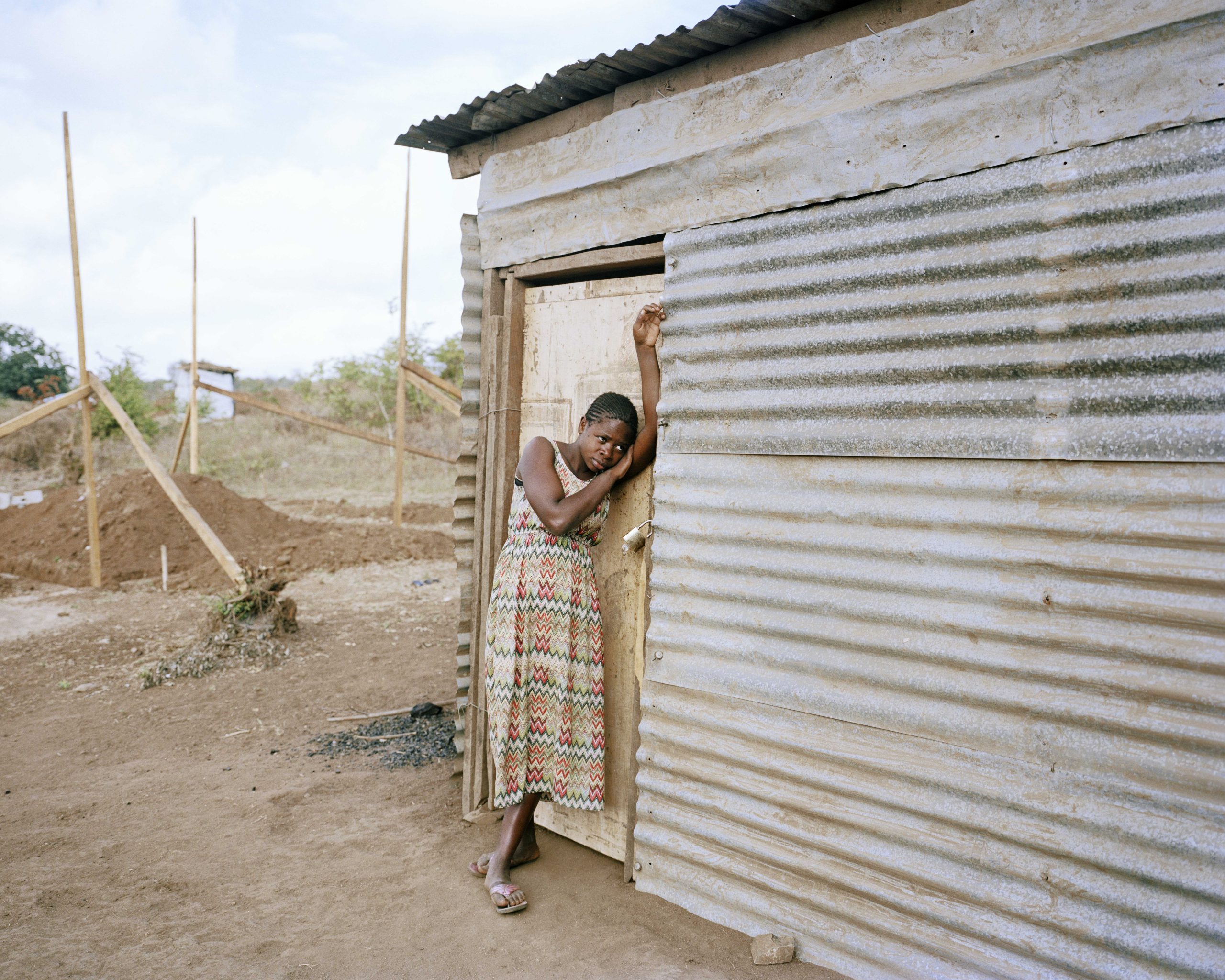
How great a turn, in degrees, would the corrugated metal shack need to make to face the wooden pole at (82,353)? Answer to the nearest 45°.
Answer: approximately 90° to its right

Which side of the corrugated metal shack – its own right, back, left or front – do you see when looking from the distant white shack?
right

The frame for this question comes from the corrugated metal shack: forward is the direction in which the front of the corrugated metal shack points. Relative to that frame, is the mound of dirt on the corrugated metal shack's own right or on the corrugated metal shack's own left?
on the corrugated metal shack's own right

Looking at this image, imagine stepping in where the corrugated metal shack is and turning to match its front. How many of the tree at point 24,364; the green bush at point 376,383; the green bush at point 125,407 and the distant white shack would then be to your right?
4

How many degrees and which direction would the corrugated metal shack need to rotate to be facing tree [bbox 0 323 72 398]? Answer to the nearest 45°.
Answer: approximately 90° to its right

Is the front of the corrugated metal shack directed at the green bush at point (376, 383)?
no

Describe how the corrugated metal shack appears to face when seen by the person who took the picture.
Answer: facing the viewer and to the left of the viewer

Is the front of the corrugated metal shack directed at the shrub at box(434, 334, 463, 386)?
no

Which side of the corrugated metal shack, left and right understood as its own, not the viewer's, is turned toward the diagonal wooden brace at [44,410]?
right
